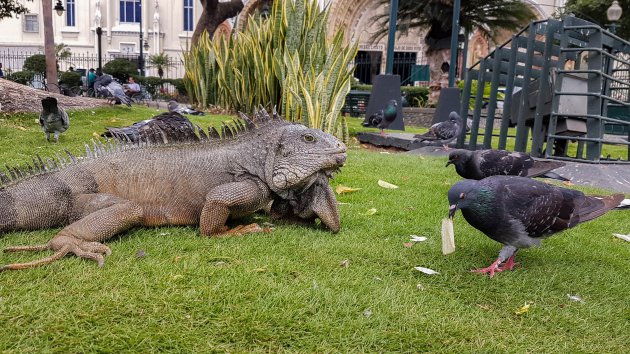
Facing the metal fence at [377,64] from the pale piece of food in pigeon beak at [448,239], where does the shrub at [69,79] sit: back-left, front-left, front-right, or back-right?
front-left

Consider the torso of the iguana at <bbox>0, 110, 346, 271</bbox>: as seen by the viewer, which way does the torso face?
to the viewer's right

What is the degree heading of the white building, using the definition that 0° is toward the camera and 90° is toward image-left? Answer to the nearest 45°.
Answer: approximately 0°

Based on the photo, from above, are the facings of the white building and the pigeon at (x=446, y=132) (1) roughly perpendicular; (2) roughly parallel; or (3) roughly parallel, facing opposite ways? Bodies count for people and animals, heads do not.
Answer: roughly perpendicular

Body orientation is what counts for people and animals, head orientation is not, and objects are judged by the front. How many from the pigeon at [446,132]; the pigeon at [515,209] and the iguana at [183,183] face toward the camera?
0

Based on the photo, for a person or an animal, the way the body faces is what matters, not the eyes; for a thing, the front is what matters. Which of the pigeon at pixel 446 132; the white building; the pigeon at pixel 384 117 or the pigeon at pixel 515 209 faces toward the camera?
the white building

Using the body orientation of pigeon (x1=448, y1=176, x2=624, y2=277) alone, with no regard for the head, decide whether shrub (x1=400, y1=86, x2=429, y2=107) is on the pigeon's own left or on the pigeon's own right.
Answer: on the pigeon's own right

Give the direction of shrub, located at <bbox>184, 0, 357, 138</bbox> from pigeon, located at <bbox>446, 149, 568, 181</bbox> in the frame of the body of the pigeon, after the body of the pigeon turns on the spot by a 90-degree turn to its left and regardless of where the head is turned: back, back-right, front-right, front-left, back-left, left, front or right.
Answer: back-right

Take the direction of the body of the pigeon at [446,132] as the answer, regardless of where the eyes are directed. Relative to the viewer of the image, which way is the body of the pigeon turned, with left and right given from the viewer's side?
facing to the right of the viewer

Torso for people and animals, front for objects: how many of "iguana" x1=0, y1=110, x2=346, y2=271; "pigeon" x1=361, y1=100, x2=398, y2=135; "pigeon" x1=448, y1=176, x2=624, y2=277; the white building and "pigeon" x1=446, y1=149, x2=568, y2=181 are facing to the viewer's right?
2

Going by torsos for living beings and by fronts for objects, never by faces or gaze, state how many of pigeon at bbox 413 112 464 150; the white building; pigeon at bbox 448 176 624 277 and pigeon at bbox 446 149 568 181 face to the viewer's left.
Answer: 2

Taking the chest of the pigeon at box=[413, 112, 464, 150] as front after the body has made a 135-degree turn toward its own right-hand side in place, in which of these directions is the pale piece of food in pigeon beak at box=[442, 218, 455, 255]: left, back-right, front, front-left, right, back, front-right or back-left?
front-left

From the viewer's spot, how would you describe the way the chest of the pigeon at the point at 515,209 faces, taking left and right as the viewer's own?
facing to the left of the viewer

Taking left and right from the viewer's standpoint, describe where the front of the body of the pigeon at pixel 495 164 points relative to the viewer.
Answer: facing to the left of the viewer

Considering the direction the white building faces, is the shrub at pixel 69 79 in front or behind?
in front

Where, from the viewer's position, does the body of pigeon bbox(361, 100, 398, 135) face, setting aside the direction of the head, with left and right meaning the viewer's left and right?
facing to the right of the viewer

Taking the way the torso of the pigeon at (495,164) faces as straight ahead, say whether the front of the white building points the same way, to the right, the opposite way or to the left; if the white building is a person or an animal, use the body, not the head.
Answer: to the left
